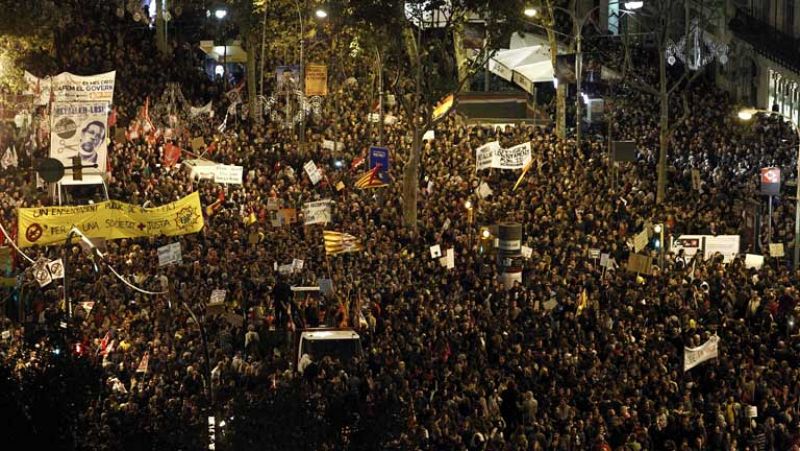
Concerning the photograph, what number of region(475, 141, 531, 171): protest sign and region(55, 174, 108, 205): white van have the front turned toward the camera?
2

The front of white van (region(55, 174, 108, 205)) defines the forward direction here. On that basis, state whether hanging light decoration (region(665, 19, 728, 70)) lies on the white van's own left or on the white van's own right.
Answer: on the white van's own left

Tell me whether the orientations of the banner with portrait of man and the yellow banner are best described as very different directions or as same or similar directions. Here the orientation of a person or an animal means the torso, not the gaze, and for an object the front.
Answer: same or similar directions

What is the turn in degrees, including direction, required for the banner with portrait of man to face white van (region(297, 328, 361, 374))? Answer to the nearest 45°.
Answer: approximately 45° to its left

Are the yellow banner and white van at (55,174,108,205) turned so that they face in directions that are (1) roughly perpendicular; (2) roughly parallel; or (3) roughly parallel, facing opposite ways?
roughly parallel

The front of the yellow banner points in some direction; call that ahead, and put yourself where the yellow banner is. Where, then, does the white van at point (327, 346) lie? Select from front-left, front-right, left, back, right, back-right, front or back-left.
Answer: front-left

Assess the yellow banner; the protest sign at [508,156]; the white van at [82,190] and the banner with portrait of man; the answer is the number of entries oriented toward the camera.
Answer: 4

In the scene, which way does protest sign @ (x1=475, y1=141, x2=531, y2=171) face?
toward the camera

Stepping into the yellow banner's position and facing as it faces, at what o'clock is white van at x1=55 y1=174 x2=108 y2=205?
The white van is roughly at 6 o'clock from the yellow banner.

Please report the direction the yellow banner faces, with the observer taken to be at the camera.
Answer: facing the viewer

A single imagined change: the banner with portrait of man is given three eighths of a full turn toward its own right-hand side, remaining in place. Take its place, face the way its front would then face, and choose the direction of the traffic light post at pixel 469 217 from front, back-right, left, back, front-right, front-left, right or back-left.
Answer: back-right

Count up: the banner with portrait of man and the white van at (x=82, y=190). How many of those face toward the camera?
2
